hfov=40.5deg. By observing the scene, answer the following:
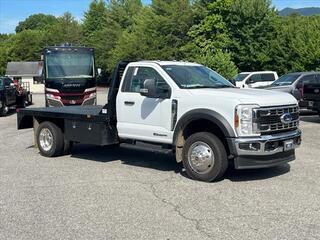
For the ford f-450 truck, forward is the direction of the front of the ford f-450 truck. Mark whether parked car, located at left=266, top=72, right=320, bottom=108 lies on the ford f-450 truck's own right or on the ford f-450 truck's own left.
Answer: on the ford f-450 truck's own left

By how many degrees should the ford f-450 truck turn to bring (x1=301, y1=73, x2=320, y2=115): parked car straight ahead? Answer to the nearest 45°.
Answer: approximately 90° to its left

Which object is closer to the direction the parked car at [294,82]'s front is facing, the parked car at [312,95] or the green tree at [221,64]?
the parked car

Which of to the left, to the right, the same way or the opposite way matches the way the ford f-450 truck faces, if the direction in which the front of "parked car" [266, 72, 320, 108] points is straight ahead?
to the left

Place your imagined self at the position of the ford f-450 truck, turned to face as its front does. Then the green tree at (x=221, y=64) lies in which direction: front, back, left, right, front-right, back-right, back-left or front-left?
back-left

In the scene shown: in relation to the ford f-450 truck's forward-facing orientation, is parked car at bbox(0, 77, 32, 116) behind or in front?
behind

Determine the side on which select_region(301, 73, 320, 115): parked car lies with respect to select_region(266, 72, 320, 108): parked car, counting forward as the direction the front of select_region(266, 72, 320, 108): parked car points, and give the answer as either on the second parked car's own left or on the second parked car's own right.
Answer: on the second parked car's own left

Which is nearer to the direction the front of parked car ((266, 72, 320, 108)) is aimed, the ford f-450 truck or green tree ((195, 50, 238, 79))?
the ford f-450 truck

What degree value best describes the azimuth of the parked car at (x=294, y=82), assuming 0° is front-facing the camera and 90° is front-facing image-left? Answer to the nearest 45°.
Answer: approximately 45°
